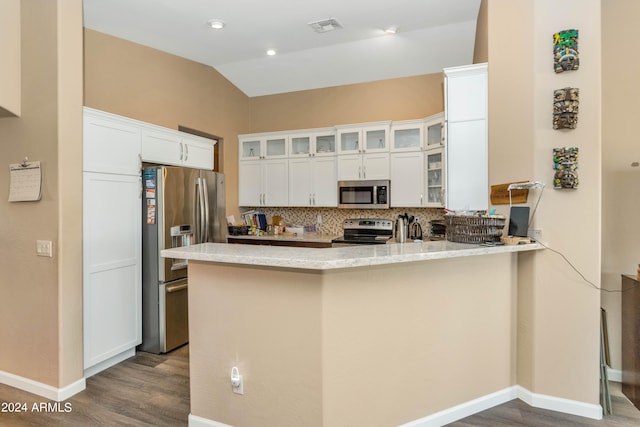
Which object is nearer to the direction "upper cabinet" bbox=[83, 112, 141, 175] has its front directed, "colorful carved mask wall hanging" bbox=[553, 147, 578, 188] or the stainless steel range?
the colorful carved mask wall hanging

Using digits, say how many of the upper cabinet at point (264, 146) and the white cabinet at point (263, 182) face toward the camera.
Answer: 2

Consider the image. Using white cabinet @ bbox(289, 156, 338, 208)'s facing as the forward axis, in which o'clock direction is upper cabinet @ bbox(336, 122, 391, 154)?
The upper cabinet is roughly at 10 o'clock from the white cabinet.

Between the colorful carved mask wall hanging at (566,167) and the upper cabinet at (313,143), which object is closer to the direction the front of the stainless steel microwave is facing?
the colorful carved mask wall hanging

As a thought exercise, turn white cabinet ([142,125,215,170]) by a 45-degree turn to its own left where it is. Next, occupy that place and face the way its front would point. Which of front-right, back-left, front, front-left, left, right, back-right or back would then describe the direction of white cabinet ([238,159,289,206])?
front-left
